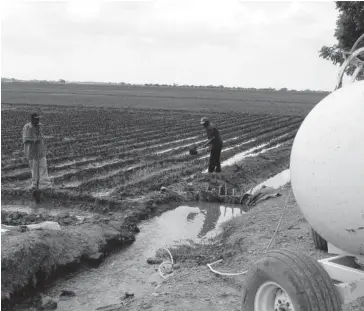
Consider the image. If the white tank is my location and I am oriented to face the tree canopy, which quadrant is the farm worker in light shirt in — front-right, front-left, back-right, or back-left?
front-left

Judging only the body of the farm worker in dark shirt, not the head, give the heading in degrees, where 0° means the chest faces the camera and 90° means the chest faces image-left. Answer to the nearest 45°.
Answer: approximately 90°

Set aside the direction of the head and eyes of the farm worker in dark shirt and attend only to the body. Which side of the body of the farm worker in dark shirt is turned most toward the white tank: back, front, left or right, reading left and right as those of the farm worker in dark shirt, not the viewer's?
left

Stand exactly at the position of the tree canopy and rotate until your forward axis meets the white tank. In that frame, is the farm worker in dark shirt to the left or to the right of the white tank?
right

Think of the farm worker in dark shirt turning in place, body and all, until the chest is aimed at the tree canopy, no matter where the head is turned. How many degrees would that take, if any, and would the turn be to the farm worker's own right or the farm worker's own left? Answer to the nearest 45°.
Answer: approximately 135° to the farm worker's own right

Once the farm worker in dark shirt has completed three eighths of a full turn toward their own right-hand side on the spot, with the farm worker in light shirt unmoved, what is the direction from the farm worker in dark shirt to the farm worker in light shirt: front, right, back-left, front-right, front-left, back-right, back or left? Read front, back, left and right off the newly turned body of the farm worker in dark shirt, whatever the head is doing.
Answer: back
